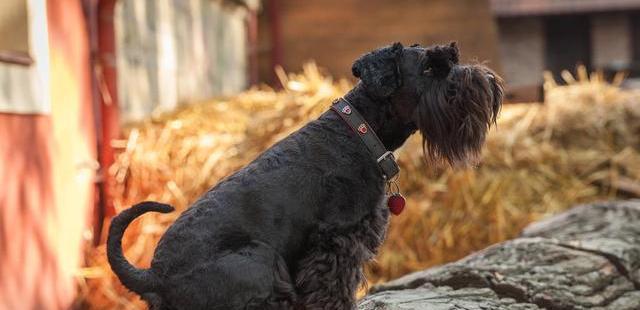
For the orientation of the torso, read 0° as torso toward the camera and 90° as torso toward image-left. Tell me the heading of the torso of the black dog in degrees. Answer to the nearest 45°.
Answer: approximately 270°

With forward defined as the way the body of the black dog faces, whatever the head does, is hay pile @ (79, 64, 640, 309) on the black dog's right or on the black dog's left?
on the black dog's left
